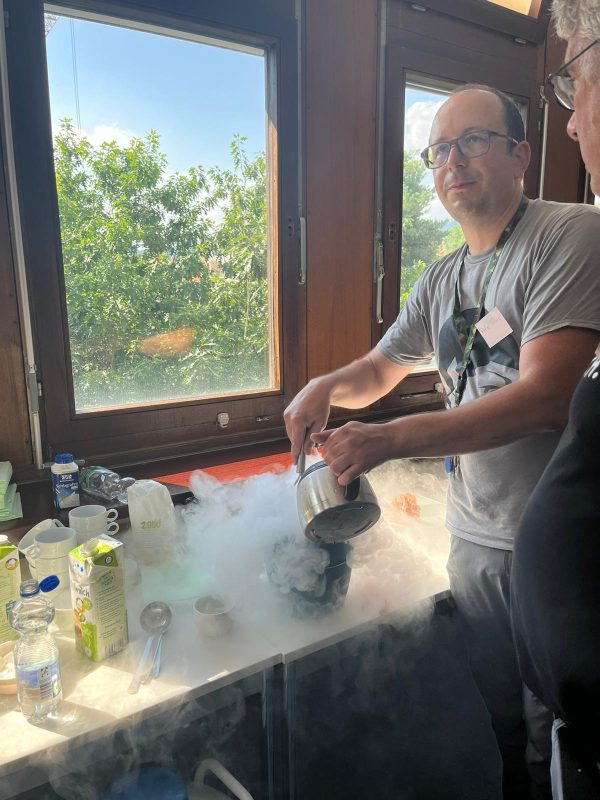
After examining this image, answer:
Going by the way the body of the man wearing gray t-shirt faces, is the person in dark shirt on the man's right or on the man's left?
on the man's left

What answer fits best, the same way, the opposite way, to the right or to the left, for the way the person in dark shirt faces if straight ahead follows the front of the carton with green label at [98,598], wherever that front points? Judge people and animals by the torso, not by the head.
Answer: to the right

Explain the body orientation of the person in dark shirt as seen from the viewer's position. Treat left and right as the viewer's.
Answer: facing to the left of the viewer

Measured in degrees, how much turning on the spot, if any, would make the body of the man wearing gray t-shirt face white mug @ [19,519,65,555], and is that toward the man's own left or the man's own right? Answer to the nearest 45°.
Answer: approximately 45° to the man's own right

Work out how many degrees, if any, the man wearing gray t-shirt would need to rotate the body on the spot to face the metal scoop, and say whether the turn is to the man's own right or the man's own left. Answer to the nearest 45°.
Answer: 0° — they already face it

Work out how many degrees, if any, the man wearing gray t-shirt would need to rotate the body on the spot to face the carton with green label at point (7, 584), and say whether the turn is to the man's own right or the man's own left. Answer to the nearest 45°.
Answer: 0° — they already face it

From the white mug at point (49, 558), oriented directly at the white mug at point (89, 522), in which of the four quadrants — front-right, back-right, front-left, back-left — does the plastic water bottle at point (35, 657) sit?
back-right

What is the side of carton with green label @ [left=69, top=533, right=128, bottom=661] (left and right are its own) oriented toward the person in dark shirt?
left

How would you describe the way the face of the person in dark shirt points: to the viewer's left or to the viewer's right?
to the viewer's left

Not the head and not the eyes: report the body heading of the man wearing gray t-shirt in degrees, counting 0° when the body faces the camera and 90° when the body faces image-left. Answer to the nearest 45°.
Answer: approximately 45°

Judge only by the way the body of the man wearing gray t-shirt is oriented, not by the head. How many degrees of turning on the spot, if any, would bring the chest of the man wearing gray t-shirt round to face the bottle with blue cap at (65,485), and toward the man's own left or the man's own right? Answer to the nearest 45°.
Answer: approximately 45° to the man's own right
